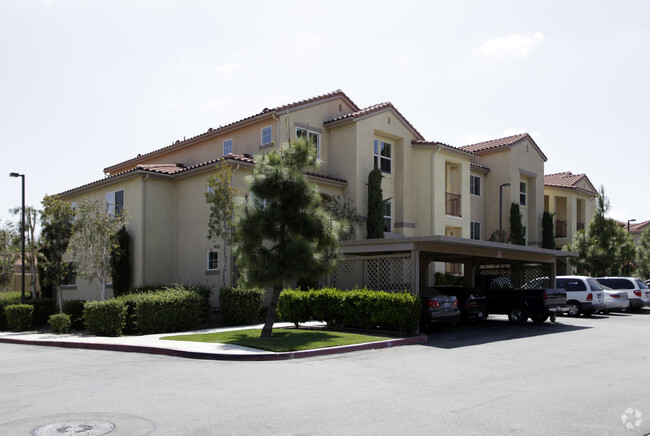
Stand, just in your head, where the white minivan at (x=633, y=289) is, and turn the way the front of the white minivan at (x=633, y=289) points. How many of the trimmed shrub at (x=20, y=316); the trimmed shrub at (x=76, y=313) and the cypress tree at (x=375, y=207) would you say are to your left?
3

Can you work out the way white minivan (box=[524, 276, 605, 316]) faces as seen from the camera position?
facing away from the viewer and to the left of the viewer

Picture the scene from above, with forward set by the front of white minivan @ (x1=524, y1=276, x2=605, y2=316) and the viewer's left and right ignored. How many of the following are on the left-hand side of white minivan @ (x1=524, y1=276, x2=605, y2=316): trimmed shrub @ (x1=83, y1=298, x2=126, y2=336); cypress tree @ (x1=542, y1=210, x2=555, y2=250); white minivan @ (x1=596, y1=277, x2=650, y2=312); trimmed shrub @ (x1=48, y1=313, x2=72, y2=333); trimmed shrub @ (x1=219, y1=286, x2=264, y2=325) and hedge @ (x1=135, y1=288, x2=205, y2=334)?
4

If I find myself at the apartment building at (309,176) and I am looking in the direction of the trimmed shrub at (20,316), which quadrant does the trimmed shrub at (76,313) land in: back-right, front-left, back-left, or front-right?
front-left

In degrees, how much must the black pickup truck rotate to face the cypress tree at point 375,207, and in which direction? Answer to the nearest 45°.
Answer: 0° — it already faces it

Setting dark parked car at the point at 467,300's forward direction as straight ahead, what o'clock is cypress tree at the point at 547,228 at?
The cypress tree is roughly at 2 o'clock from the dark parked car.

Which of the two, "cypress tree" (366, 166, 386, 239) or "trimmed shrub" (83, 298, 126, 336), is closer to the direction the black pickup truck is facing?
the cypress tree

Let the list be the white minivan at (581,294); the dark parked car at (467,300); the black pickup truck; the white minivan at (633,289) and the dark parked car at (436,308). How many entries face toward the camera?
0

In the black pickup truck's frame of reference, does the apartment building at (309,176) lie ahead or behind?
ahead

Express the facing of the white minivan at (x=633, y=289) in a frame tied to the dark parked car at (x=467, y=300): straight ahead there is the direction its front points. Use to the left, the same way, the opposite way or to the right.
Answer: the same way

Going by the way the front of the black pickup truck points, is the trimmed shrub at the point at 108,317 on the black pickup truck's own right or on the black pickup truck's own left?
on the black pickup truck's own left

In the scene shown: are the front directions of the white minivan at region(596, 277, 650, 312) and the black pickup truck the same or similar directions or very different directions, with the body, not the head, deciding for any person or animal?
same or similar directions

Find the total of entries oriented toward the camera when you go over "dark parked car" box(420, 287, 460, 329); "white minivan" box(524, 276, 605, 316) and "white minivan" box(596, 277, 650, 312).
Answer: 0

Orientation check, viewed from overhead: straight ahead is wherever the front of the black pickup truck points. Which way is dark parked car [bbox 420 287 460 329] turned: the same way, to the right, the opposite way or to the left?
the same way

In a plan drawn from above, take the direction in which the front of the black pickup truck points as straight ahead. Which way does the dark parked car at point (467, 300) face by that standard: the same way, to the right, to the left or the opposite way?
the same way
